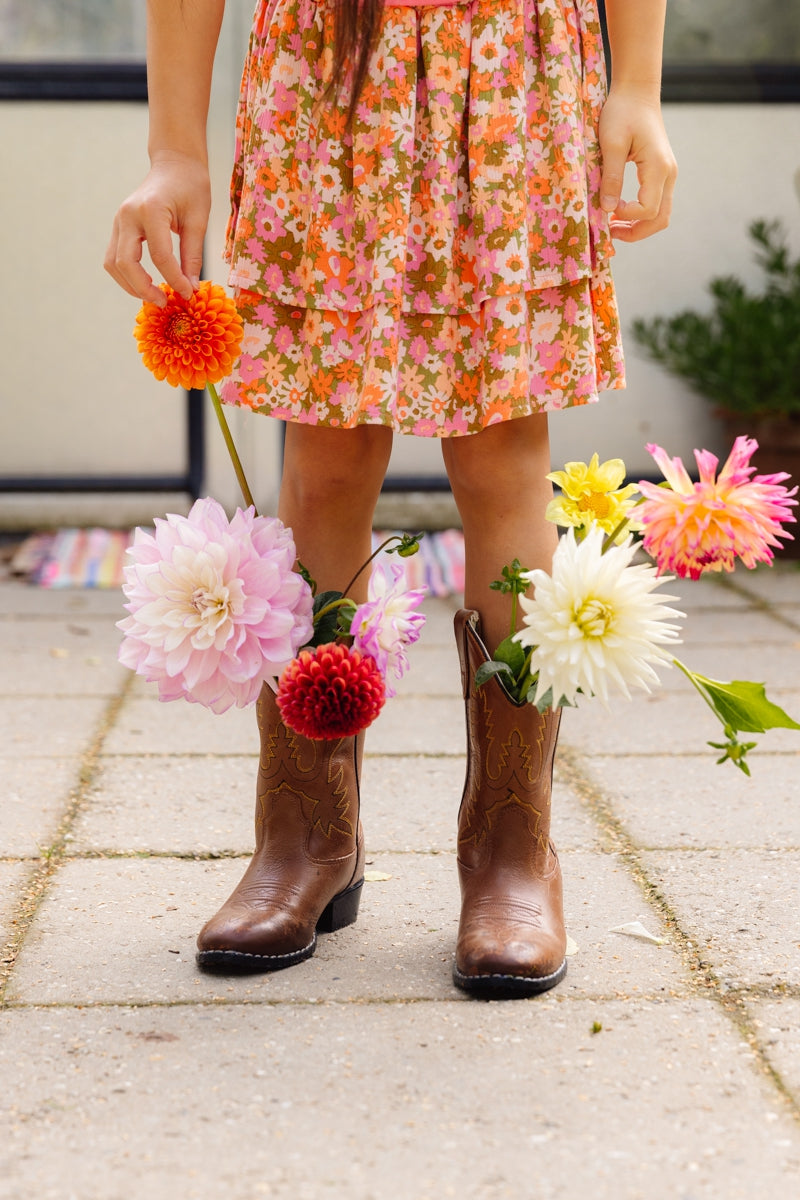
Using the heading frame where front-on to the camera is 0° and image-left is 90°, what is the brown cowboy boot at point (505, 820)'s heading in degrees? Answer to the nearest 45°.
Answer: approximately 0°

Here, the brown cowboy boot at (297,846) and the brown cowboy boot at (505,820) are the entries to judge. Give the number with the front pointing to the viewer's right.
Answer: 0

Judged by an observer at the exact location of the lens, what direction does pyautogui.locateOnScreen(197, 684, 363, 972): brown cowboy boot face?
facing the viewer and to the left of the viewer
